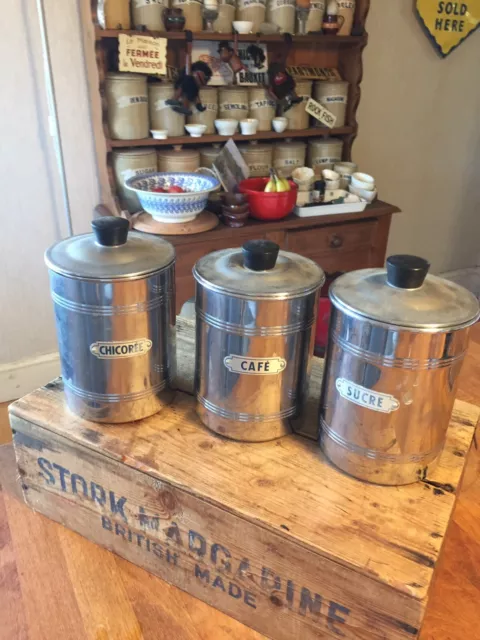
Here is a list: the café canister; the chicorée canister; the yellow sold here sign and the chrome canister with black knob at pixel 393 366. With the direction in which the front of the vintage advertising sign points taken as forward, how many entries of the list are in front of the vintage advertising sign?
3

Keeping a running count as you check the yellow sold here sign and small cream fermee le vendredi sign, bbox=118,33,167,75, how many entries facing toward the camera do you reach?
2

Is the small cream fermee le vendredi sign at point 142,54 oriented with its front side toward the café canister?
yes

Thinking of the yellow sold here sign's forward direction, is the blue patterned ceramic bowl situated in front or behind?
in front

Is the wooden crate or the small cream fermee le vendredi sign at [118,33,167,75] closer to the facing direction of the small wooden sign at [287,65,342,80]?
the wooden crate

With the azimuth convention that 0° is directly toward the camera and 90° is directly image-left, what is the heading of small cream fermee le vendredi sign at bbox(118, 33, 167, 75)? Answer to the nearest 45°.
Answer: approximately 0°

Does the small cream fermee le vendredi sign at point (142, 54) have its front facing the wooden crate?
yes

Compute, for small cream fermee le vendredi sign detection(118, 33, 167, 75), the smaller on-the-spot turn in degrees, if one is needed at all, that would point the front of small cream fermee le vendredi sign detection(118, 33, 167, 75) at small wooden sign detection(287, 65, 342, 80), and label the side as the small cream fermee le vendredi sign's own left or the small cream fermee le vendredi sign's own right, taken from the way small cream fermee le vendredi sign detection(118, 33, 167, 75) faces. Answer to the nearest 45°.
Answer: approximately 135° to the small cream fermee le vendredi sign's own left

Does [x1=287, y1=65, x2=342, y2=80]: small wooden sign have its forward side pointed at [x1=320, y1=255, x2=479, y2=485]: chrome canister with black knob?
yes

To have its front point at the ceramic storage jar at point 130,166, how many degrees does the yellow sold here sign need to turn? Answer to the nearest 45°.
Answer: approximately 45° to its right
